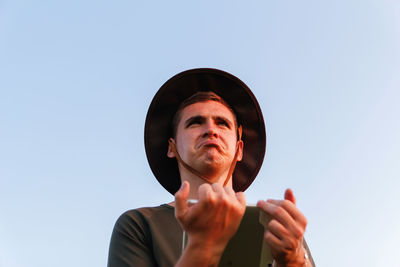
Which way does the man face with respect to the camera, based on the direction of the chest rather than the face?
toward the camera
